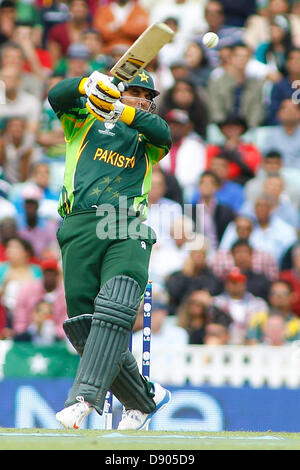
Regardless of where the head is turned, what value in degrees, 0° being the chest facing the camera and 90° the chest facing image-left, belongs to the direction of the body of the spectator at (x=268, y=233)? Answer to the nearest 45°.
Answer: approximately 0°

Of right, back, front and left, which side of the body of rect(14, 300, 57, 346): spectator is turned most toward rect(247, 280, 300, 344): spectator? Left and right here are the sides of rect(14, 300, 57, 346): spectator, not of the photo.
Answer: left

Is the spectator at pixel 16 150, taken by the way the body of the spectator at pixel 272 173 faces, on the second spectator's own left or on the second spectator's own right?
on the second spectator's own right

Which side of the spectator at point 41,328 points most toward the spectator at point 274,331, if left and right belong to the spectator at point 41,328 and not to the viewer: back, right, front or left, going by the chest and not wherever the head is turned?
left
